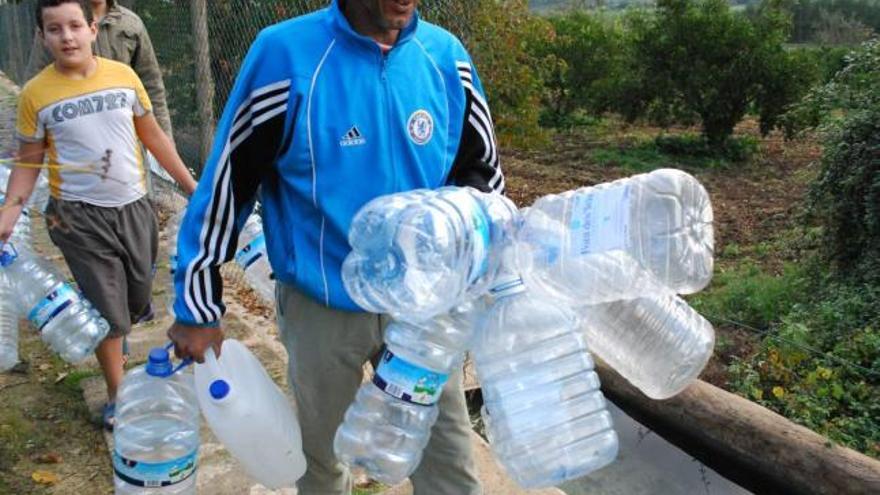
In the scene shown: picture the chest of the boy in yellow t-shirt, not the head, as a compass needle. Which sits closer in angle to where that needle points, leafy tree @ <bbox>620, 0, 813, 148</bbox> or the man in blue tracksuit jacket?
the man in blue tracksuit jacket

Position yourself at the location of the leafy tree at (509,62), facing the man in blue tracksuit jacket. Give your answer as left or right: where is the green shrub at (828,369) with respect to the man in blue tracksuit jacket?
left

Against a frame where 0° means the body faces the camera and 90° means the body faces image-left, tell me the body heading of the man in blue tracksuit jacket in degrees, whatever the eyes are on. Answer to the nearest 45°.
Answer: approximately 0°

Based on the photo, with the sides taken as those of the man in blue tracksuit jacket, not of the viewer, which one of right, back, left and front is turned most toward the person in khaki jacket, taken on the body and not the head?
back

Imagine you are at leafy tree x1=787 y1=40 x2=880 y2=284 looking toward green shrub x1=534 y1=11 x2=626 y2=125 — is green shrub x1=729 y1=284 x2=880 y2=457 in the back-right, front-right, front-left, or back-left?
back-left

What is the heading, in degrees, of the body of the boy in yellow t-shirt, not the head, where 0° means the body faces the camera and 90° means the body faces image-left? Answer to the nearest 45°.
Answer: approximately 0°

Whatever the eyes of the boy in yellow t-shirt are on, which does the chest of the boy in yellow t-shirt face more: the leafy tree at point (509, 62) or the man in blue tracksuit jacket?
the man in blue tracksuit jacket

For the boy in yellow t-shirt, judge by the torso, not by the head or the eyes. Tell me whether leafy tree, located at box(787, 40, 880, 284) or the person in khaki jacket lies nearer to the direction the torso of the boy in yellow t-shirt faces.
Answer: the leafy tree

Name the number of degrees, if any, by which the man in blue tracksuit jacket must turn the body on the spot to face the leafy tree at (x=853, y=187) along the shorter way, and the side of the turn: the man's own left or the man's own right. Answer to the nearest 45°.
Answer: approximately 135° to the man's own left
